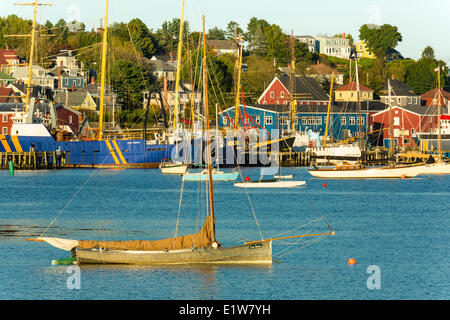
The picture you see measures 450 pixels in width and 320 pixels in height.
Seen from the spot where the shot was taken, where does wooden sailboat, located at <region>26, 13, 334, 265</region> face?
facing to the right of the viewer
